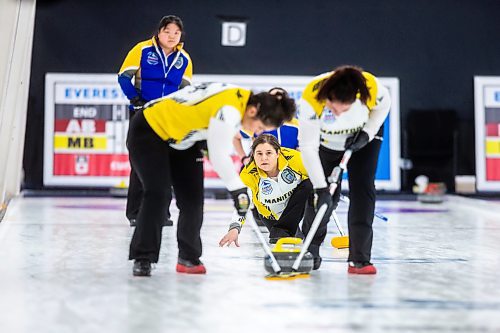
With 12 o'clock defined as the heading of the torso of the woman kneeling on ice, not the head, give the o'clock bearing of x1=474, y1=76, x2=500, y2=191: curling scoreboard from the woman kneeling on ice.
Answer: The curling scoreboard is roughly at 7 o'clock from the woman kneeling on ice.

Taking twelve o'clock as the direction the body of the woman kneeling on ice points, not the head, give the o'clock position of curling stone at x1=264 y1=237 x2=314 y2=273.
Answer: The curling stone is roughly at 12 o'clock from the woman kneeling on ice.

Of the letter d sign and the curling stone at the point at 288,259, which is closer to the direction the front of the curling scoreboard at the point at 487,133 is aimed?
the curling stone

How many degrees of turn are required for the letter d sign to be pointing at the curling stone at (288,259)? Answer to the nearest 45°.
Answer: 0° — it already faces it

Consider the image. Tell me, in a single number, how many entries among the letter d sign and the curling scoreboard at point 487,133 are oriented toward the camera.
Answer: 2

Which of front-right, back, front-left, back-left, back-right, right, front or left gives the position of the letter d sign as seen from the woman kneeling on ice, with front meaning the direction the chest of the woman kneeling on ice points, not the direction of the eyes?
back

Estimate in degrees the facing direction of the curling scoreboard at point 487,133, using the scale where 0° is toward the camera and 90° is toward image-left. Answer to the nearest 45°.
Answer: approximately 0°
